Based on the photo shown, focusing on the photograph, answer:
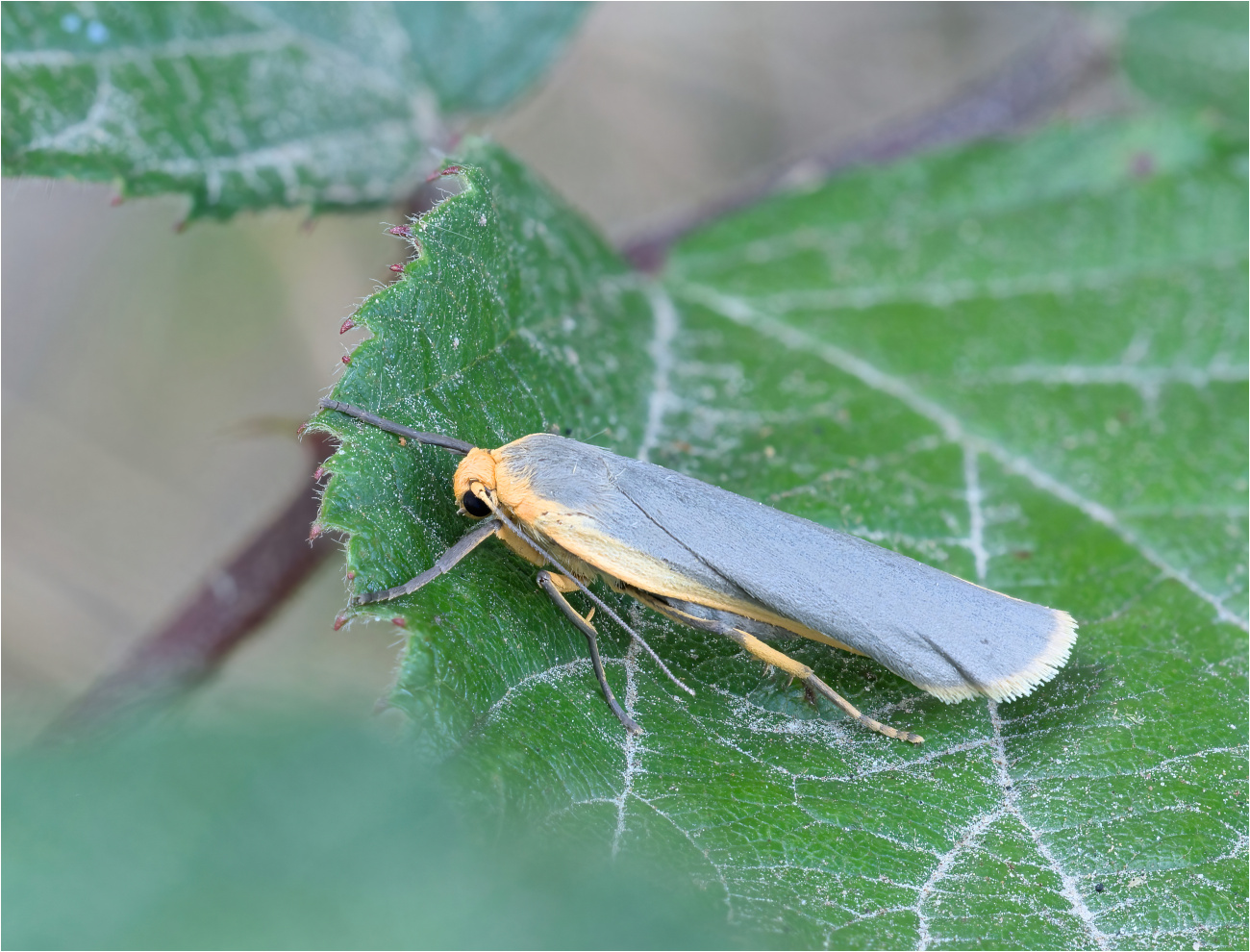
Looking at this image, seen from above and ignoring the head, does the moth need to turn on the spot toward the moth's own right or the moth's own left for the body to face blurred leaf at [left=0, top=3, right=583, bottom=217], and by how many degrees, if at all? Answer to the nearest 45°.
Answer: approximately 90° to the moth's own right

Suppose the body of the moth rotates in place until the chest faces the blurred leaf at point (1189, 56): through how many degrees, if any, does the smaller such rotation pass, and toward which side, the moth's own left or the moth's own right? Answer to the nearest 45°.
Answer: approximately 135° to the moth's own right

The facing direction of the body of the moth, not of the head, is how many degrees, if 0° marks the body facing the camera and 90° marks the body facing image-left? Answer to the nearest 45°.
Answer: approximately 90°
